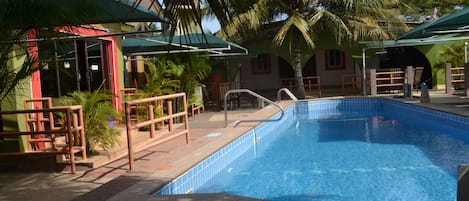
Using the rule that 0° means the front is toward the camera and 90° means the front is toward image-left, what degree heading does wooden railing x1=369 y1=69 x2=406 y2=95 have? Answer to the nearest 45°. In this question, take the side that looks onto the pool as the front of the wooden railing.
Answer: approximately 0°

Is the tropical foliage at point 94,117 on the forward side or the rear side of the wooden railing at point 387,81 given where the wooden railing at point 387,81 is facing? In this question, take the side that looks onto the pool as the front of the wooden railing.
on the forward side

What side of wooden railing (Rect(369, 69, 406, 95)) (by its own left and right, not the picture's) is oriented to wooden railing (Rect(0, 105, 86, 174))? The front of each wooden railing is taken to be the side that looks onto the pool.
front
